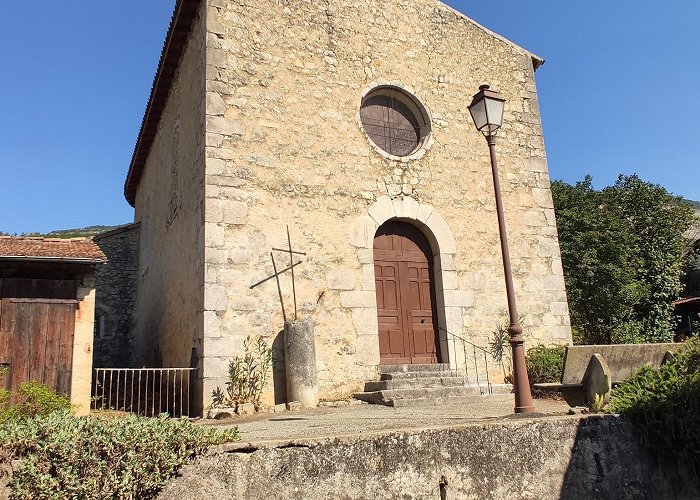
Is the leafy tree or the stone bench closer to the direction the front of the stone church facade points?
the stone bench

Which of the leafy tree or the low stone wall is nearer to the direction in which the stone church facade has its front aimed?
the low stone wall

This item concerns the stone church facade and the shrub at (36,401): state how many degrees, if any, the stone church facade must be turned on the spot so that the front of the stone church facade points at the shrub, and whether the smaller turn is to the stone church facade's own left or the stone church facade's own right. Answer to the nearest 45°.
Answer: approximately 90° to the stone church facade's own right

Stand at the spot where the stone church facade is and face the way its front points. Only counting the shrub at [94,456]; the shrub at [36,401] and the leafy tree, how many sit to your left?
1

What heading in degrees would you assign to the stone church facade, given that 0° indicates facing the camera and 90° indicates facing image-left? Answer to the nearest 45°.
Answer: approximately 315°

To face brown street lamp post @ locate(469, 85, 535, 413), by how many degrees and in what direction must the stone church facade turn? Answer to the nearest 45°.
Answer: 0° — it already faces it
